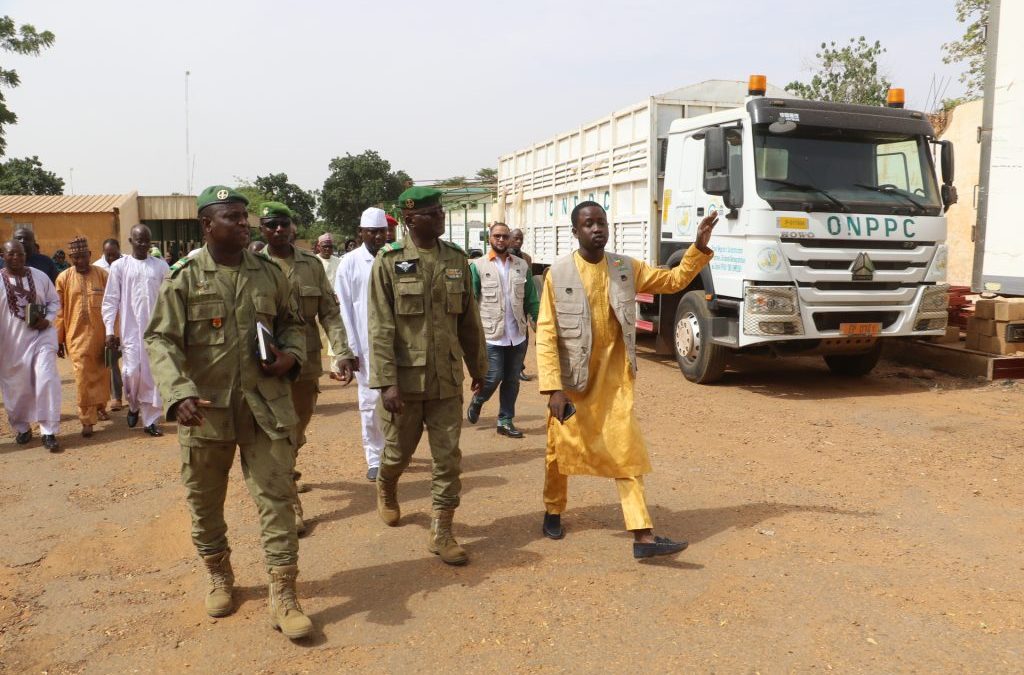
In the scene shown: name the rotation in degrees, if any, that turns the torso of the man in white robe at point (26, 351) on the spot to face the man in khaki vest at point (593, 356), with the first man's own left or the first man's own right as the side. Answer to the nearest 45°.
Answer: approximately 45° to the first man's own left

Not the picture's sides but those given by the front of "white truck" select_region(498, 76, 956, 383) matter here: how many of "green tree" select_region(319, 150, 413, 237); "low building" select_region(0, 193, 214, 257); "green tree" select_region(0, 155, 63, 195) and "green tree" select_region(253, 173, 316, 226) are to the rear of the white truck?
4

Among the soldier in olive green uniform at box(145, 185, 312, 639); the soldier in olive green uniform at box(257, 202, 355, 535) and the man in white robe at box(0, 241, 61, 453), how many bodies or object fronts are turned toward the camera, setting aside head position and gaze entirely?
3

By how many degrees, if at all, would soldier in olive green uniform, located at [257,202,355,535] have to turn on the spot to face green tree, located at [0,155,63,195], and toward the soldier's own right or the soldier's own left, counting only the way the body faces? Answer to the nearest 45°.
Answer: approximately 180°

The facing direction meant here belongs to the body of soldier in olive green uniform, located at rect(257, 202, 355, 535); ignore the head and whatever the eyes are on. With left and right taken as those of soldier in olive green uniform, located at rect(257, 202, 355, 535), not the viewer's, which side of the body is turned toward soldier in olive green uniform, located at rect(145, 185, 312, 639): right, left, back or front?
front

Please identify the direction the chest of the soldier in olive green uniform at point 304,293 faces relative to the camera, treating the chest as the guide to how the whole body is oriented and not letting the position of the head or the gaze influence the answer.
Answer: toward the camera

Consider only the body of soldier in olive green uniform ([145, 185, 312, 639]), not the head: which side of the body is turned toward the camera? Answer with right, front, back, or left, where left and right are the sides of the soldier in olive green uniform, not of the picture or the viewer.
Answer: front

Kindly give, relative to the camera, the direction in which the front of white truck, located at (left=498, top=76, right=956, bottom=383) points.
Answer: facing the viewer and to the right of the viewer

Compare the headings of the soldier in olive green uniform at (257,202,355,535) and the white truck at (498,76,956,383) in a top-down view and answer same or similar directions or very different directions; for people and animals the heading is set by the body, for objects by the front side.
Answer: same or similar directions

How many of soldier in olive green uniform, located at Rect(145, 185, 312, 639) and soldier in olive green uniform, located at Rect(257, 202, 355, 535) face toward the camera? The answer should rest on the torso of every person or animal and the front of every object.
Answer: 2

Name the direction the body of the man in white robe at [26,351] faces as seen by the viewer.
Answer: toward the camera

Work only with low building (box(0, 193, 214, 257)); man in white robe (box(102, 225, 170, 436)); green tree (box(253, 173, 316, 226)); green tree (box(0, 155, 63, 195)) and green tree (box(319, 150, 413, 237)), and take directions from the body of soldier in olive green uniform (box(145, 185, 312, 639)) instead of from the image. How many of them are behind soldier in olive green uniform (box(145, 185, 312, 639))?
5

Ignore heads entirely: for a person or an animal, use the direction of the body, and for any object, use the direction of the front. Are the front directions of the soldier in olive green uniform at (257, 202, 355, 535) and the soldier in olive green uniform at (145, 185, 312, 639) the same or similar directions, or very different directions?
same or similar directions

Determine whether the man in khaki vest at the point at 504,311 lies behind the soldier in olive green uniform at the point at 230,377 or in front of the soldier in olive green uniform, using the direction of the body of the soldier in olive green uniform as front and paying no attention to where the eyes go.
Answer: behind

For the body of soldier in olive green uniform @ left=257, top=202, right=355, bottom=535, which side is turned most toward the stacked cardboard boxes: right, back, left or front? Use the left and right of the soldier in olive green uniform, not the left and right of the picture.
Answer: left

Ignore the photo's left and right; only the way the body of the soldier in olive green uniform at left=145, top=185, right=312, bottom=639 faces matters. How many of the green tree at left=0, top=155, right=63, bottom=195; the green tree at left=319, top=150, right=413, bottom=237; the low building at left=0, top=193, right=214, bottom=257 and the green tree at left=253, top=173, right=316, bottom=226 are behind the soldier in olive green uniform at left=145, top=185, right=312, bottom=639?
4

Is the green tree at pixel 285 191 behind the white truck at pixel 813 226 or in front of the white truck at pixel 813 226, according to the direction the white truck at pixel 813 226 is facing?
behind
